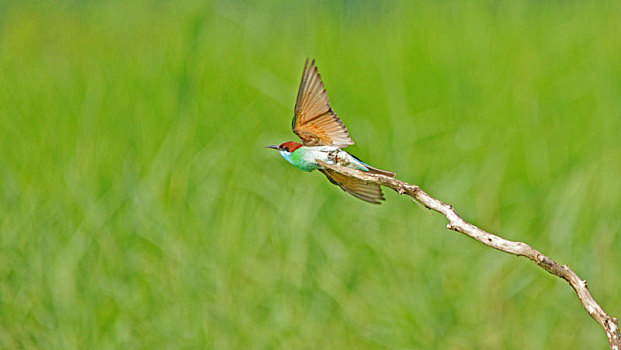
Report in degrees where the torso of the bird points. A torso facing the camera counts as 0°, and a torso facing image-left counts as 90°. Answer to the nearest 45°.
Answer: approximately 90°
